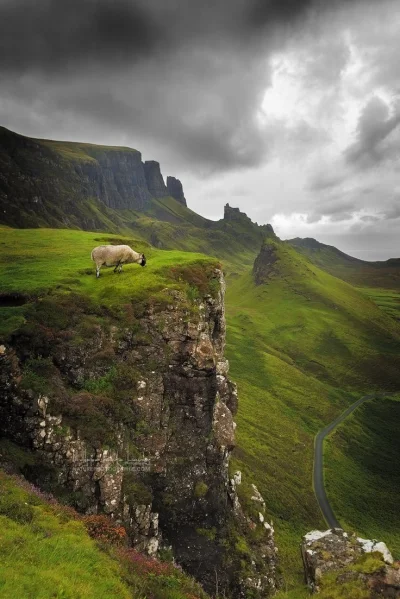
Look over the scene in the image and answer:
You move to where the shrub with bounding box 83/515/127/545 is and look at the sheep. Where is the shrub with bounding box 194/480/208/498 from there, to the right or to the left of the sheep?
right

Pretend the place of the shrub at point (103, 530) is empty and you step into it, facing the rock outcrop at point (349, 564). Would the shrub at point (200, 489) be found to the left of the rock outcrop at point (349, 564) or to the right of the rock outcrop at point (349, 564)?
left

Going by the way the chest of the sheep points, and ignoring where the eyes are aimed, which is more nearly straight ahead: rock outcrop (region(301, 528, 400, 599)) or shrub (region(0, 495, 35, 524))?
the rock outcrop

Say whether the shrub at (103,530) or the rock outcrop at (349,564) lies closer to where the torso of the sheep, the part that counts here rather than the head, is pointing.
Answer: the rock outcrop

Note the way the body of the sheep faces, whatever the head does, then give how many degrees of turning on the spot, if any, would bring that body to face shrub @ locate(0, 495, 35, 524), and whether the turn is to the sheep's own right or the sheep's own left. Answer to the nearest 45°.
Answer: approximately 90° to the sheep's own right

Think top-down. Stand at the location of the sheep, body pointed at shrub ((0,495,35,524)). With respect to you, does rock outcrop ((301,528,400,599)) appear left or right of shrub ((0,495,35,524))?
left

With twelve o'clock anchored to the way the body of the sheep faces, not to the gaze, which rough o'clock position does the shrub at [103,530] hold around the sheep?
The shrub is roughly at 3 o'clock from the sheep.

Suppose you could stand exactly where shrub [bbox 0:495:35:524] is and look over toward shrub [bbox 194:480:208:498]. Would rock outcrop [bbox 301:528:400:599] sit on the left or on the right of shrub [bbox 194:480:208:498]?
right

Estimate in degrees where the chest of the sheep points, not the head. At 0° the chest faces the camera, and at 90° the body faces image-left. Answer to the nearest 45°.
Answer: approximately 270°

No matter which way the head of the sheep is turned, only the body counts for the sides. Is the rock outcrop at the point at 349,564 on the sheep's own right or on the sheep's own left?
on the sheep's own right
